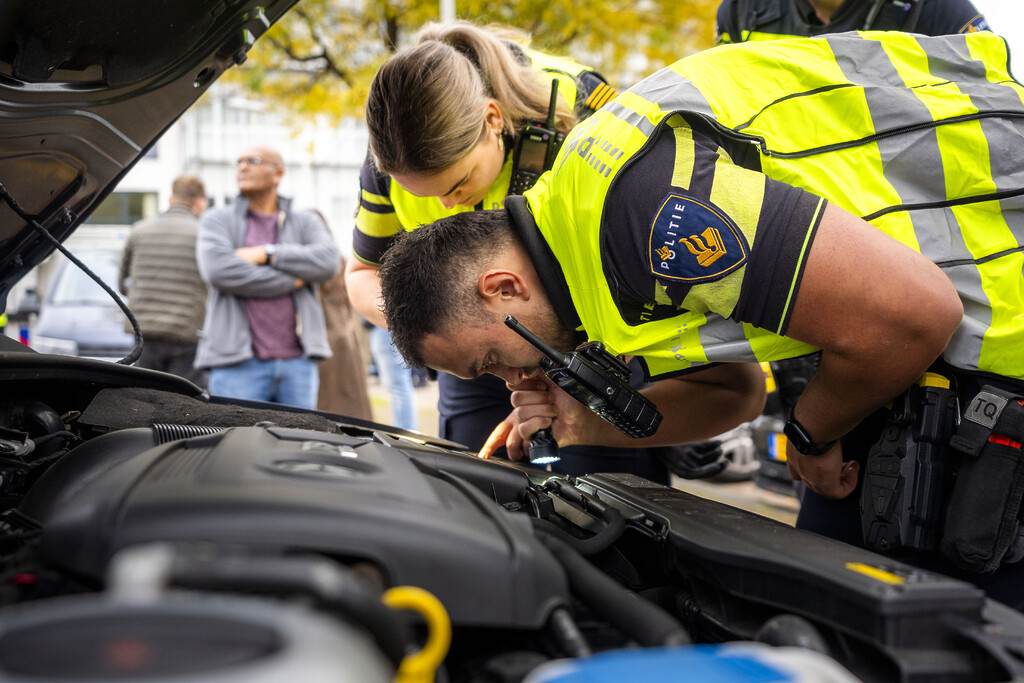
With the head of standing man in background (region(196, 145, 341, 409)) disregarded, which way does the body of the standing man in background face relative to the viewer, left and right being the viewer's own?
facing the viewer

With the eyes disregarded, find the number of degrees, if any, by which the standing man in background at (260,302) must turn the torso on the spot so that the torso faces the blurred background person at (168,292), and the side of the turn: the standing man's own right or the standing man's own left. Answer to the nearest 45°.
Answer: approximately 135° to the standing man's own right

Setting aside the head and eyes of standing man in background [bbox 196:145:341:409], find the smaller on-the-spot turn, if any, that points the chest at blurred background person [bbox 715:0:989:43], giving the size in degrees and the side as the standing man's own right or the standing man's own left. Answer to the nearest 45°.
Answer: approximately 45° to the standing man's own left

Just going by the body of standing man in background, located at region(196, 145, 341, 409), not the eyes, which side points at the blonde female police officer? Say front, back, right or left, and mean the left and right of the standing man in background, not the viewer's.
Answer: front

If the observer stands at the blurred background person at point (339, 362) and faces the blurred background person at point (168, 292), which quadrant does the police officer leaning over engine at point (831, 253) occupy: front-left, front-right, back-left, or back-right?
back-left

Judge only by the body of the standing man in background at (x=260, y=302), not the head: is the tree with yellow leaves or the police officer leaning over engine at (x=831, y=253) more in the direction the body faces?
the police officer leaning over engine

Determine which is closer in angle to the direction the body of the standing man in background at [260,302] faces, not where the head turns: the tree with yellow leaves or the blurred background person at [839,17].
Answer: the blurred background person
